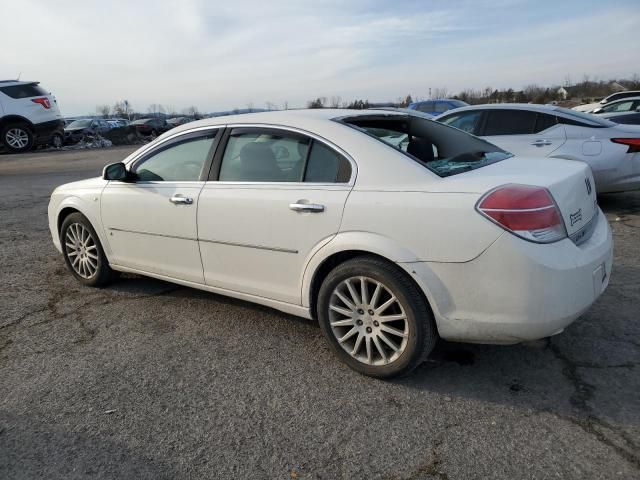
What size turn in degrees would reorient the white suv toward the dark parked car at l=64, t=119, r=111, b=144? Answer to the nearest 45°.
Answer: approximately 90° to its right

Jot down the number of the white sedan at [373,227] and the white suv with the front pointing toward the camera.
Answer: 0

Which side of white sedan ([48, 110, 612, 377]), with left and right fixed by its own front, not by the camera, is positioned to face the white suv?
front

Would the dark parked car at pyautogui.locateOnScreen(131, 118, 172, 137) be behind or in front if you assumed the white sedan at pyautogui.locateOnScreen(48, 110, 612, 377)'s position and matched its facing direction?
in front

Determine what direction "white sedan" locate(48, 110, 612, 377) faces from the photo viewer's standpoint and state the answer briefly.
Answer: facing away from the viewer and to the left of the viewer

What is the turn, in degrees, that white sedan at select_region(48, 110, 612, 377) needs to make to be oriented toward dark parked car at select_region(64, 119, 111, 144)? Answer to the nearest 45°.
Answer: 0° — it already faces it

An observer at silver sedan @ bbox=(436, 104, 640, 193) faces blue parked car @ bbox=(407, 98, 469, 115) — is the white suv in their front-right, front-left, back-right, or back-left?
front-left

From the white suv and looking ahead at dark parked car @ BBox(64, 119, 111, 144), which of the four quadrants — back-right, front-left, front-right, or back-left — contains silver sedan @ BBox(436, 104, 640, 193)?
back-right

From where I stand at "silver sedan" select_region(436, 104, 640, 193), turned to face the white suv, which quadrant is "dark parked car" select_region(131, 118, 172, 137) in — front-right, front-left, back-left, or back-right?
front-right

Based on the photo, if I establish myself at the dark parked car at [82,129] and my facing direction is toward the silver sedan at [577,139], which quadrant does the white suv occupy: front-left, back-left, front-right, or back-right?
front-right

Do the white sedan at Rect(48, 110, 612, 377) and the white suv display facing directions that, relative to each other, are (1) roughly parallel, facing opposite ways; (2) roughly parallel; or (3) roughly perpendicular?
roughly parallel
